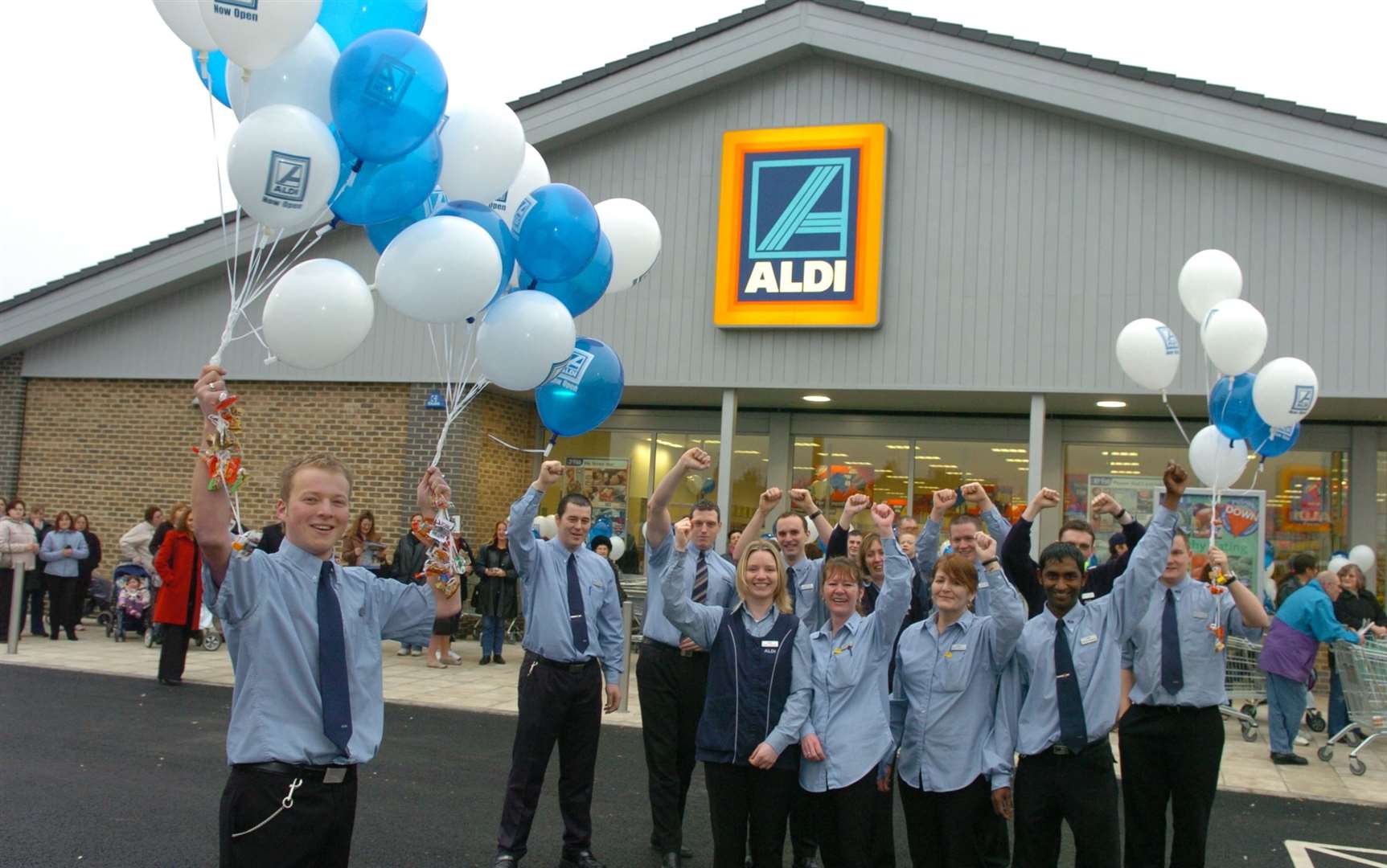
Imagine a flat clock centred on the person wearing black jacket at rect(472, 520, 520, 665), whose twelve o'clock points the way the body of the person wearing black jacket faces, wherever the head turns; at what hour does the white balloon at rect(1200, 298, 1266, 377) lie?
The white balloon is roughly at 11 o'clock from the person wearing black jacket.

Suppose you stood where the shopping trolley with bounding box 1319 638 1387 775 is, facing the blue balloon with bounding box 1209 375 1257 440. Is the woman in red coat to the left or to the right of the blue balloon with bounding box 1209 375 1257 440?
right

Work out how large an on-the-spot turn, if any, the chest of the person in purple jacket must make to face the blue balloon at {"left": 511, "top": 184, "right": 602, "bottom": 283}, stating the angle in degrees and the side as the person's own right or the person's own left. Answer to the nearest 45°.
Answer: approximately 135° to the person's own right

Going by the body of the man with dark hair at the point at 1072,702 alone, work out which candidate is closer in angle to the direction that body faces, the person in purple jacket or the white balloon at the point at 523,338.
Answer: the white balloon

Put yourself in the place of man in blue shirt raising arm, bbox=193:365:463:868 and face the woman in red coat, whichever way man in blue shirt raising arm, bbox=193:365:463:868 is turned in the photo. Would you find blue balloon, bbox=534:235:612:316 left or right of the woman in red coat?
right

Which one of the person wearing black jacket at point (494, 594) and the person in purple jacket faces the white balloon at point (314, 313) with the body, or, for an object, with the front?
the person wearing black jacket

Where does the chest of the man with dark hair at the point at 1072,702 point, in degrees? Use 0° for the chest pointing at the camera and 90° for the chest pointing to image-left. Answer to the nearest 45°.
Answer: approximately 0°

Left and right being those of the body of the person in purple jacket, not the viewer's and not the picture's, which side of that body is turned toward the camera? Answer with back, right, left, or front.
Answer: right

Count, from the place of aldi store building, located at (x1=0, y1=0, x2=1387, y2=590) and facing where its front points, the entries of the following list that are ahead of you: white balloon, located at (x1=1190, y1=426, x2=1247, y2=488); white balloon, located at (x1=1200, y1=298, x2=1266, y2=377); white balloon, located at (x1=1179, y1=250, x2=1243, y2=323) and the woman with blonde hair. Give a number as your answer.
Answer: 4
